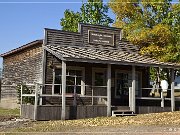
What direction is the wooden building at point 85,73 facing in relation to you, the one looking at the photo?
facing the viewer and to the right of the viewer

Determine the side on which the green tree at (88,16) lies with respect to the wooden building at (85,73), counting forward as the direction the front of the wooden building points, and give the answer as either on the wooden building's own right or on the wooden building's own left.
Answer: on the wooden building's own left

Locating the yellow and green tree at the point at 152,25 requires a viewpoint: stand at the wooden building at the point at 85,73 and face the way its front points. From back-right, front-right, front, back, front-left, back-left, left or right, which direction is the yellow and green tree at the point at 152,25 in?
left
